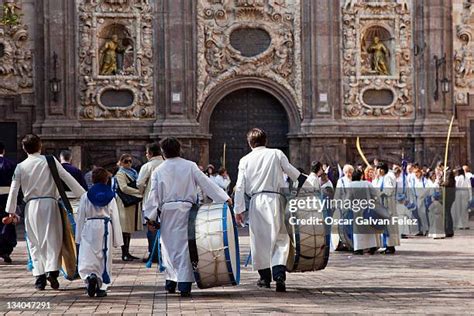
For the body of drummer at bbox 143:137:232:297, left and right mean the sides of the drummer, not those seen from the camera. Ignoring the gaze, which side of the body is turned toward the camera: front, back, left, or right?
back

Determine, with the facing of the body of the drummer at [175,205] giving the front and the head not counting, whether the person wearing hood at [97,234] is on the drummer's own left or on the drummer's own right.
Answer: on the drummer's own left

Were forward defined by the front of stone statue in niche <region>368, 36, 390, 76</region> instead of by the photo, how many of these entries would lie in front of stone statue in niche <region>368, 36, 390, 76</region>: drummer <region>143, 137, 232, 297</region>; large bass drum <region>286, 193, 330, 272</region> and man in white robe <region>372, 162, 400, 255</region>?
3

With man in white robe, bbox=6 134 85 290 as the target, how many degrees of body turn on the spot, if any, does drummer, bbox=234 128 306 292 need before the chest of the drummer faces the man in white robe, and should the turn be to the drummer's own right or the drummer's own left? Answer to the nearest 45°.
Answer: approximately 90° to the drummer's own left

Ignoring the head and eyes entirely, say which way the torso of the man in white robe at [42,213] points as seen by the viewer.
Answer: away from the camera

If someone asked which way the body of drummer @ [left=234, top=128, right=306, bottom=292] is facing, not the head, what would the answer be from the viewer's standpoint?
away from the camera

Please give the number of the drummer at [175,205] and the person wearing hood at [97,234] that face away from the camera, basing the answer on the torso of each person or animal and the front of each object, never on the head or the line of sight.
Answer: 2

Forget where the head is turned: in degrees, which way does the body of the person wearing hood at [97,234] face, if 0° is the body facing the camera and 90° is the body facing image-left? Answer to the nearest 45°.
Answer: approximately 180°

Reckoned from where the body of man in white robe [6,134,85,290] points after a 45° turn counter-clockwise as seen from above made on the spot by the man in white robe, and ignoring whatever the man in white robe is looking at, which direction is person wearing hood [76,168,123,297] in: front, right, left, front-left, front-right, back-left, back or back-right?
back

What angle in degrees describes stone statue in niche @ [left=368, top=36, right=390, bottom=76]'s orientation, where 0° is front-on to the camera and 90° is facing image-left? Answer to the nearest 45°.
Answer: approximately 0°

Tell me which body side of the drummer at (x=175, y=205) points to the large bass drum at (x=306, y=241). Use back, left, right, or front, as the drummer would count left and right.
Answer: right

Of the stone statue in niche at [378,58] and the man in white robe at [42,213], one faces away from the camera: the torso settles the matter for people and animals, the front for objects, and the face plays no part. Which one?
the man in white robe
